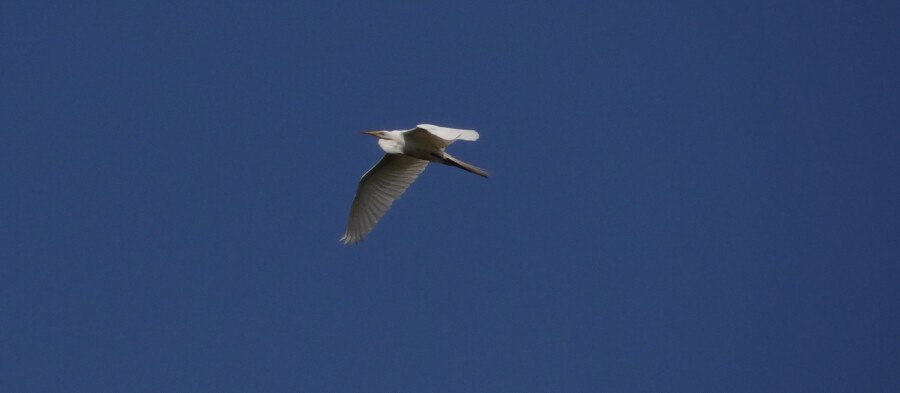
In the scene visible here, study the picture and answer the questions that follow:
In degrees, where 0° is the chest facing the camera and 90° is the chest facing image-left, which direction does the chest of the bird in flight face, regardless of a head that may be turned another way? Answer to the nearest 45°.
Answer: approximately 90°

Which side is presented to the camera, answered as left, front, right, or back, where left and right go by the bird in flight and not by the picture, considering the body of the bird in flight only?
left
